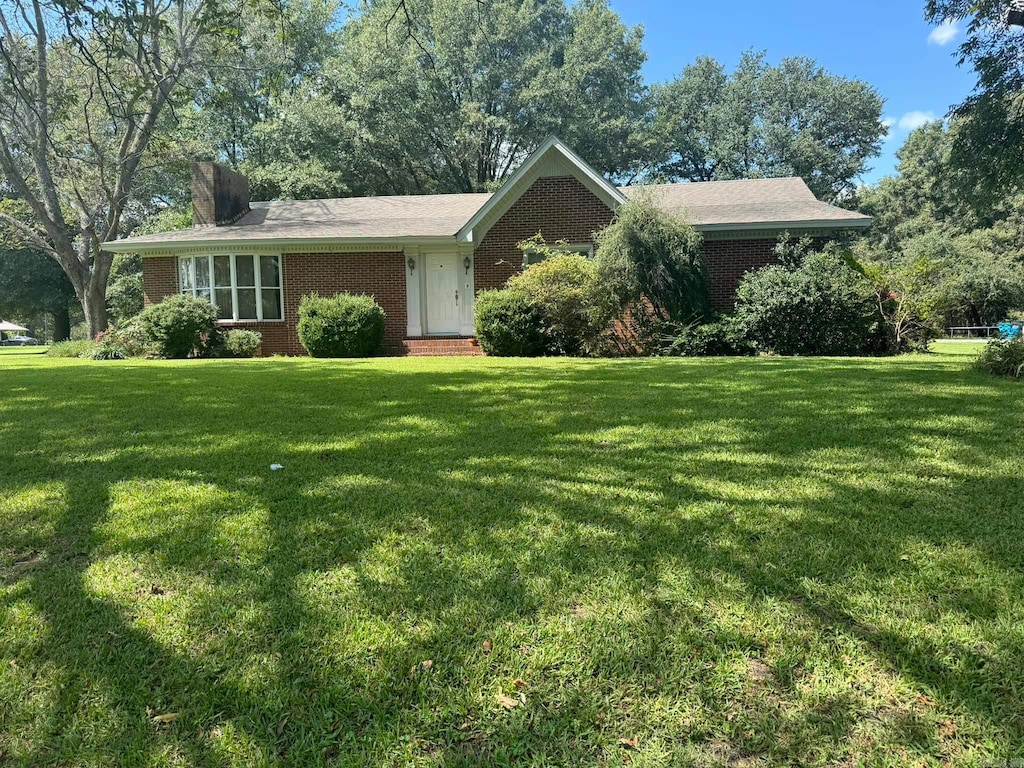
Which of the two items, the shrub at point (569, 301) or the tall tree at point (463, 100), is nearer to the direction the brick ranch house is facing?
the shrub

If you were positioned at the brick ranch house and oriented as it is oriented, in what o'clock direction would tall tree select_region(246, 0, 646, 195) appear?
The tall tree is roughly at 6 o'clock from the brick ranch house.

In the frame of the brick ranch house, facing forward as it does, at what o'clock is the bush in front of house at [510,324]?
The bush in front of house is roughly at 11 o'clock from the brick ranch house.

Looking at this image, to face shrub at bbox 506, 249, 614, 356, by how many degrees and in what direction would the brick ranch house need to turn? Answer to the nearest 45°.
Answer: approximately 45° to its left

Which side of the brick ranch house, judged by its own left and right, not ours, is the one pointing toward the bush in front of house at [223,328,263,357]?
right

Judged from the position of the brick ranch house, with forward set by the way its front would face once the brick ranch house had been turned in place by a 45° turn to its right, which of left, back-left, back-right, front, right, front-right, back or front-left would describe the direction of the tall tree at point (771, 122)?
back

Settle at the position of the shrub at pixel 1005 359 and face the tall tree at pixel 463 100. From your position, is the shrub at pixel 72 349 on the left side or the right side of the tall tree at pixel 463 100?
left

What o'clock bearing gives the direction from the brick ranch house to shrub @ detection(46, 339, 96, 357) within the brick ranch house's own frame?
The shrub is roughly at 3 o'clock from the brick ranch house.

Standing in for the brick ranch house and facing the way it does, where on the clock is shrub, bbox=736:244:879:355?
The shrub is roughly at 10 o'clock from the brick ranch house.

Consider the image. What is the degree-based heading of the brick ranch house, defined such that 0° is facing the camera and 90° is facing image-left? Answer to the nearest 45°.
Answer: approximately 0°
